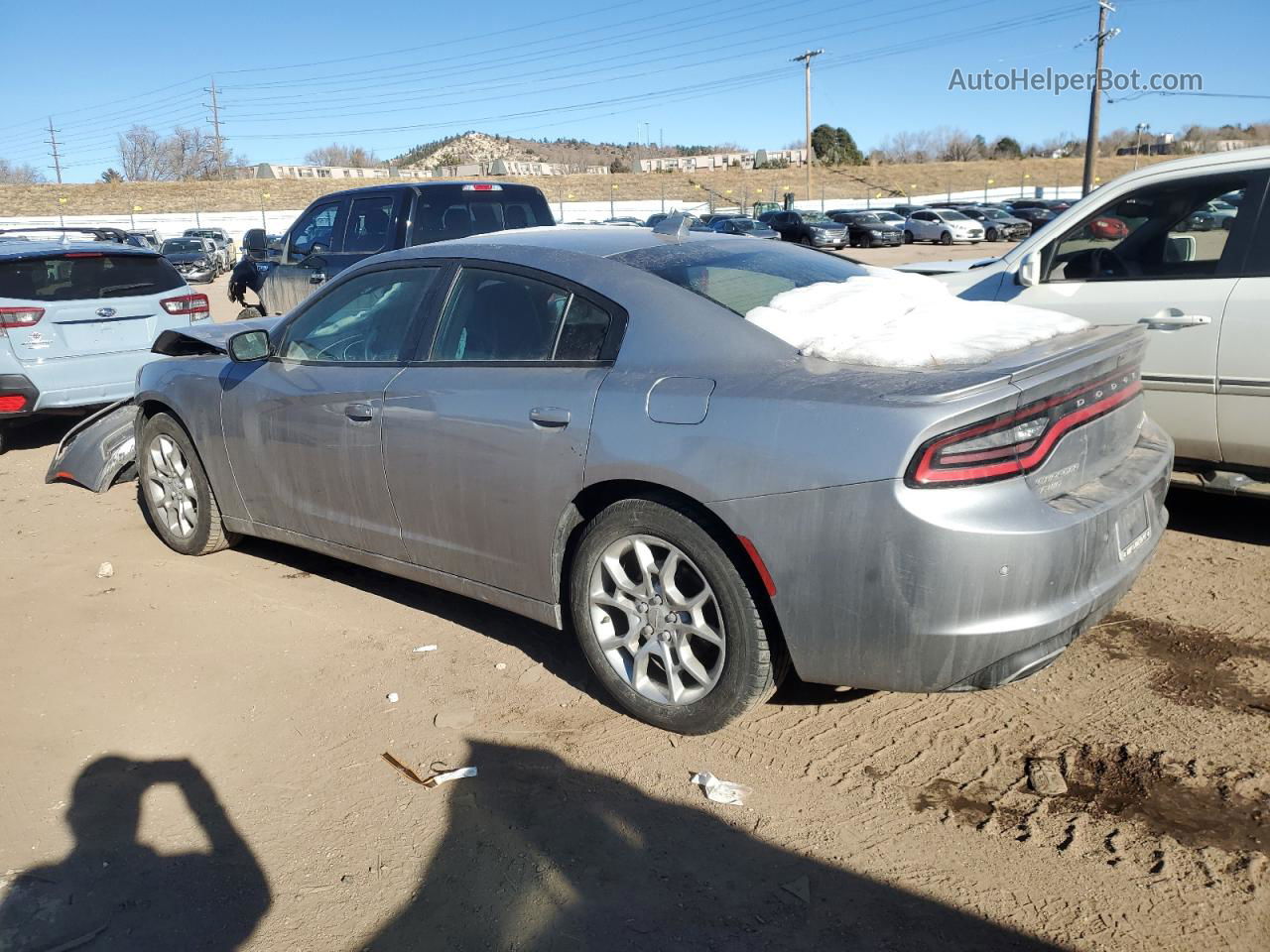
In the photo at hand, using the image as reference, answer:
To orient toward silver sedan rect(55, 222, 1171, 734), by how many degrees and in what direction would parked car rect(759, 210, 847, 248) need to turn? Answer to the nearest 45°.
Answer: approximately 45° to its right

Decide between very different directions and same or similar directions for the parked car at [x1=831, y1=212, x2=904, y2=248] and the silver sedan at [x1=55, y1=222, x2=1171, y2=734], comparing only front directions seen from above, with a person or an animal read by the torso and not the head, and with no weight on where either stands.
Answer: very different directions

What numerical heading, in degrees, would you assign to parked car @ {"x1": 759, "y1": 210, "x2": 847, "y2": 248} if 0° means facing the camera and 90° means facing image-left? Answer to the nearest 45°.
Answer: approximately 315°

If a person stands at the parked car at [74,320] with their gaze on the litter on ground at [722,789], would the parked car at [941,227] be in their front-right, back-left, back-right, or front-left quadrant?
back-left

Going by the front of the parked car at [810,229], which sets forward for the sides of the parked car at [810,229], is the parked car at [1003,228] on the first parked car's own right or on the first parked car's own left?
on the first parked car's own left

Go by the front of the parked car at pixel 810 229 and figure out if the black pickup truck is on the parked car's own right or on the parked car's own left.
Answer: on the parked car's own right

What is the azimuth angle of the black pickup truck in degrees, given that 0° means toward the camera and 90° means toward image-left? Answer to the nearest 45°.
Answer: approximately 135°

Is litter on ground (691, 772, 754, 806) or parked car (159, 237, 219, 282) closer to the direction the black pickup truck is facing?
the parked car

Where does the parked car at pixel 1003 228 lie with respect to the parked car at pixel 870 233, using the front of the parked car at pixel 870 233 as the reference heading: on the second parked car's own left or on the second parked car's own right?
on the second parked car's own left

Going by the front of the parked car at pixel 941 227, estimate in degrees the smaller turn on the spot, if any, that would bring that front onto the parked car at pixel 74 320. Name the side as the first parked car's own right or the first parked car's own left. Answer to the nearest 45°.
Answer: approximately 45° to the first parked car's own right

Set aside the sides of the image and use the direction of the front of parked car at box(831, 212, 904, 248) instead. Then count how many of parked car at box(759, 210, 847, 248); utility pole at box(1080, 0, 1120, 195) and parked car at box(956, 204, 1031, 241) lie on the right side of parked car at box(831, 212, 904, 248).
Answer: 1

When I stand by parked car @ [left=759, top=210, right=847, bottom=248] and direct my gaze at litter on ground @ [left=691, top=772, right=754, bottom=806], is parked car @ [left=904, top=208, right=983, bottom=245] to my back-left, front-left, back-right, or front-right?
back-left

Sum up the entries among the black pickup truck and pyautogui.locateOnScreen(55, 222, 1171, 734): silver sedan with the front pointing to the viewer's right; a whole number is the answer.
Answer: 0

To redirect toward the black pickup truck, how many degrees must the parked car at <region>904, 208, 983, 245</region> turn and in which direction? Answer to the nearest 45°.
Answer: approximately 45° to its right

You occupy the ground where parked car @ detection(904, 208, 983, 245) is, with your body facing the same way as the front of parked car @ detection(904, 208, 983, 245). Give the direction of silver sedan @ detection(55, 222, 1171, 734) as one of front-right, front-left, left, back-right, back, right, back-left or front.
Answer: front-right
